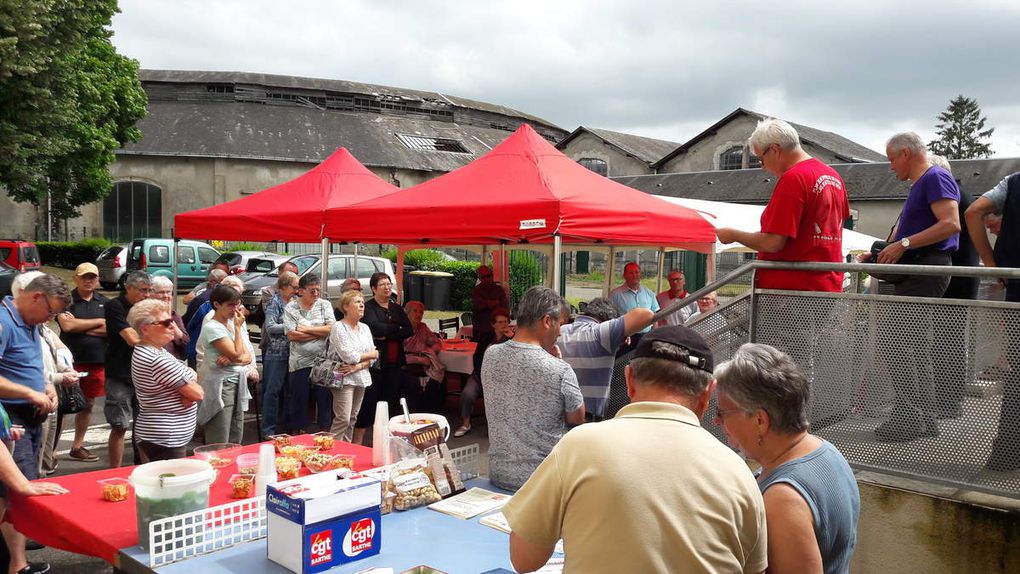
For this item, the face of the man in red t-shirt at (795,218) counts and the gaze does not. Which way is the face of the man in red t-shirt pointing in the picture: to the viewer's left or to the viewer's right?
to the viewer's left

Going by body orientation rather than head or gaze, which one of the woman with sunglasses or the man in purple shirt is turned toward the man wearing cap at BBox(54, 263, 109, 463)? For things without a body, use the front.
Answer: the man in purple shirt

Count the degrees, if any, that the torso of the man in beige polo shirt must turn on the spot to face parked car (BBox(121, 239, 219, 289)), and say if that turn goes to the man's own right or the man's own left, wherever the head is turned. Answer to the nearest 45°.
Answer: approximately 45° to the man's own left

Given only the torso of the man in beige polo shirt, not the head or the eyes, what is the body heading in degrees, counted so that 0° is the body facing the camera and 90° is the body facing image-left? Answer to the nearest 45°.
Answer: approximately 180°

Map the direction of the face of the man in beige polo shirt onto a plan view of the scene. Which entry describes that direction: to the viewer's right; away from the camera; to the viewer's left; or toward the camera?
away from the camera

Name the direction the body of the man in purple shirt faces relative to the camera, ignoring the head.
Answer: to the viewer's left
